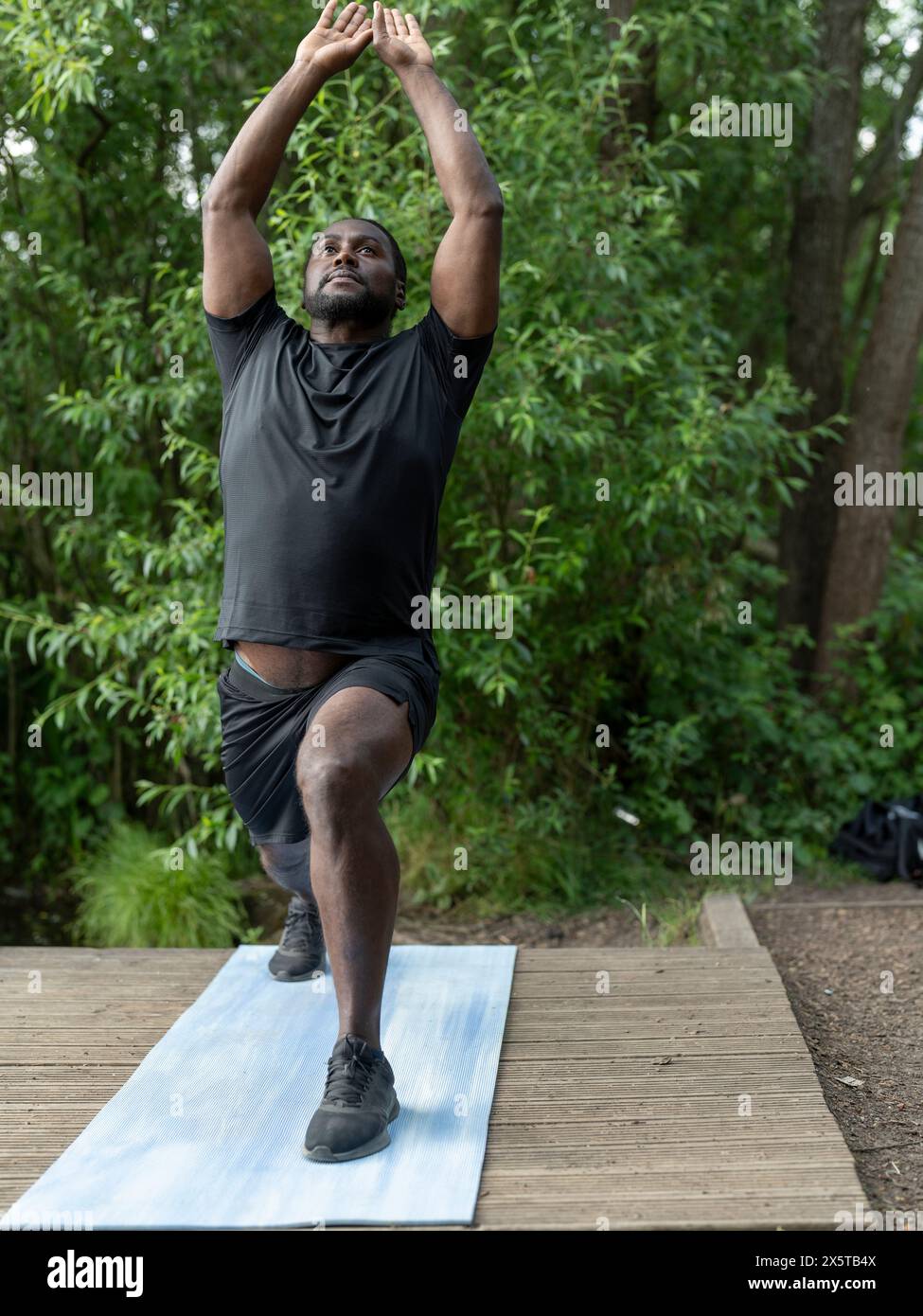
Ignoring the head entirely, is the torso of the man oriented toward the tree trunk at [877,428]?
no

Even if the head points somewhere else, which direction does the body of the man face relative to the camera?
toward the camera

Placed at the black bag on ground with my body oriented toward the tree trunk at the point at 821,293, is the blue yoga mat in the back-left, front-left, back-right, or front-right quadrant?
back-left

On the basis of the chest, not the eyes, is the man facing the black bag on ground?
no

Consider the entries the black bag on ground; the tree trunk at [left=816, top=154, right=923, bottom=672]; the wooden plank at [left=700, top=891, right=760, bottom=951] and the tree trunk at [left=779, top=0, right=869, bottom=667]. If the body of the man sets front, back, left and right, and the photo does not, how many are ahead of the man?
0

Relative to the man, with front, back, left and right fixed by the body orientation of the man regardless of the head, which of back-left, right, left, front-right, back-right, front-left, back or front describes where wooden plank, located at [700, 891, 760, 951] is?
back-left

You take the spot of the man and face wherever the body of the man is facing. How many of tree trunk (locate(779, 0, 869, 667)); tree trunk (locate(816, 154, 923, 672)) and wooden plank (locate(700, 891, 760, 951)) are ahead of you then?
0

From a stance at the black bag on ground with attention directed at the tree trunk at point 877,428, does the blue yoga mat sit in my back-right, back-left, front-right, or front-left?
back-left

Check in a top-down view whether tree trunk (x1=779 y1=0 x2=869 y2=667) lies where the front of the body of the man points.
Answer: no

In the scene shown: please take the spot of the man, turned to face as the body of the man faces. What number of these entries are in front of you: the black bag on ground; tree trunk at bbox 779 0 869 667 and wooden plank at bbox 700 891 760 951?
0
